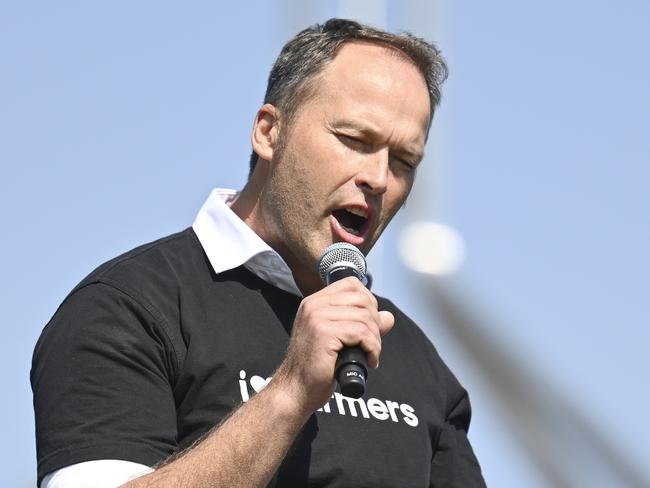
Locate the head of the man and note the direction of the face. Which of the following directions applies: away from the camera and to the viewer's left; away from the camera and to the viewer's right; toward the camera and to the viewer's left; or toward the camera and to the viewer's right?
toward the camera and to the viewer's right

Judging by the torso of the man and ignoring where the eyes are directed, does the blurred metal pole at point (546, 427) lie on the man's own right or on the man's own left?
on the man's own left
